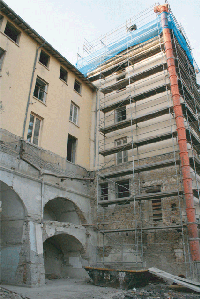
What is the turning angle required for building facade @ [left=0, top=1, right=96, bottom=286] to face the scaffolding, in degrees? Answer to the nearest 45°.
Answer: approximately 45° to its left

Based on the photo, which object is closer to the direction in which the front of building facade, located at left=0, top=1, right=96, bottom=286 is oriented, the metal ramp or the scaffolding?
the metal ramp

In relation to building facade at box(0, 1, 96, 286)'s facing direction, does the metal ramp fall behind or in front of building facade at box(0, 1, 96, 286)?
in front
